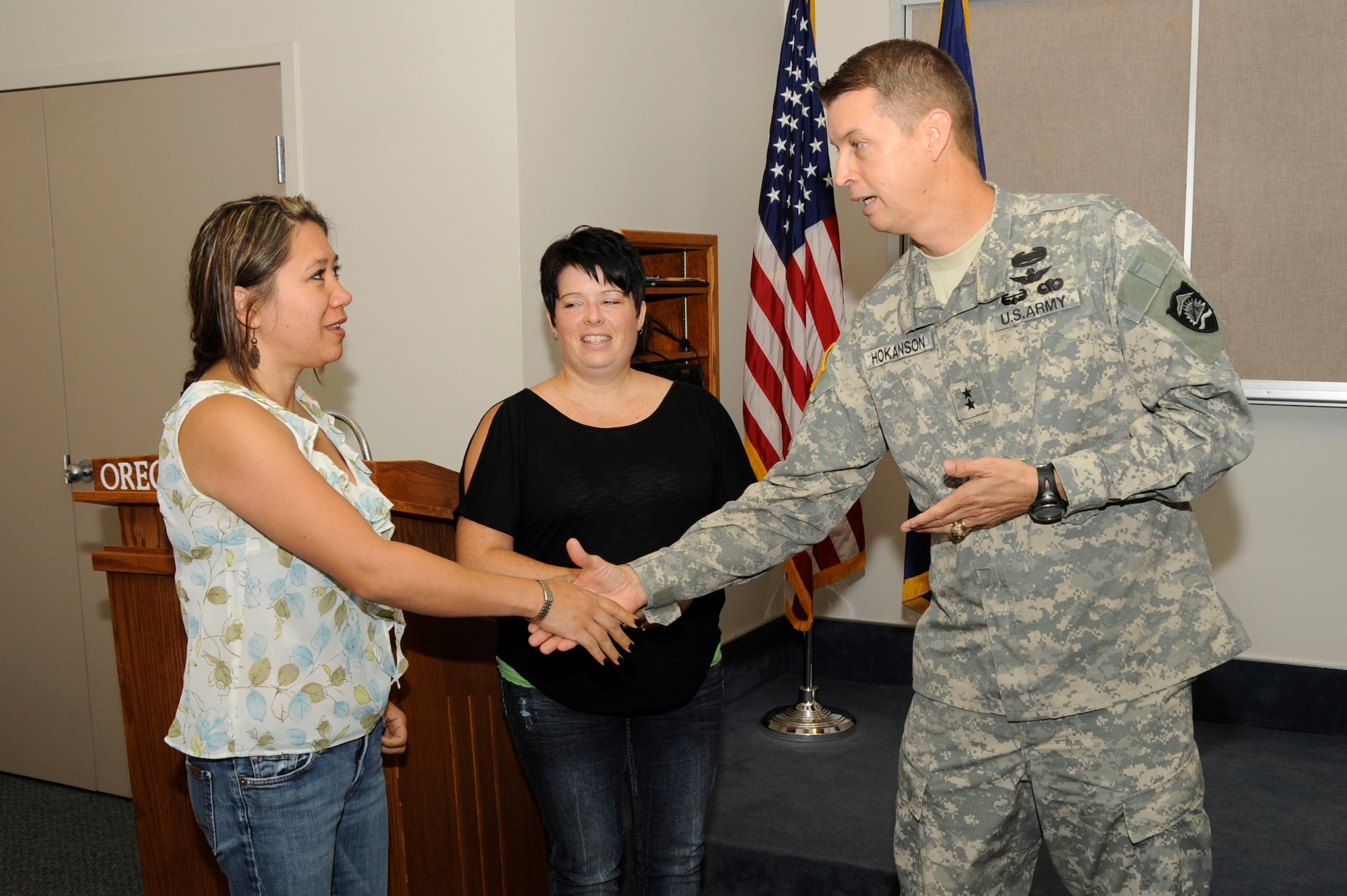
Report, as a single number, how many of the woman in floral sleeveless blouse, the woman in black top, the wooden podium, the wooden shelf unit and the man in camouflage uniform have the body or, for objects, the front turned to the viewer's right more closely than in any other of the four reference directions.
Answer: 1

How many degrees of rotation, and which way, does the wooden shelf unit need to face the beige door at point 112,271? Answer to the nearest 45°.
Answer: approximately 90° to its right

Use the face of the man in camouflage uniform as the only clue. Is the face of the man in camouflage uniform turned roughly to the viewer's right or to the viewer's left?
to the viewer's left

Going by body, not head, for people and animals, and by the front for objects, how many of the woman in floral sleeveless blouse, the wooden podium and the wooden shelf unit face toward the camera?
2

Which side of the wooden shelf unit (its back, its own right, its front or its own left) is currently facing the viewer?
front

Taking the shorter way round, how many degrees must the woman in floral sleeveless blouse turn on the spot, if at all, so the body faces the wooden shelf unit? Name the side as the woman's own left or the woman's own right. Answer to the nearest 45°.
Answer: approximately 45° to the woman's own left

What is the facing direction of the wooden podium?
toward the camera

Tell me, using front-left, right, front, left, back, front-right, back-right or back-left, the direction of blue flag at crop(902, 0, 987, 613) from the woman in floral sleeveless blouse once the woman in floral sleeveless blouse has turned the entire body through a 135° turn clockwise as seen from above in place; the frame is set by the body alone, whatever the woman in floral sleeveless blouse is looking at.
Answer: back

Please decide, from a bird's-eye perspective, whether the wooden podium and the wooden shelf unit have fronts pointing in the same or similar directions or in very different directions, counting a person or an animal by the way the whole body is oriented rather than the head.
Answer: same or similar directions

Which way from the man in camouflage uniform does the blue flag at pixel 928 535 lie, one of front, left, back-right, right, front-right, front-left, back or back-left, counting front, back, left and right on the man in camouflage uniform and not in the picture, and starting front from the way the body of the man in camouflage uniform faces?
back-right

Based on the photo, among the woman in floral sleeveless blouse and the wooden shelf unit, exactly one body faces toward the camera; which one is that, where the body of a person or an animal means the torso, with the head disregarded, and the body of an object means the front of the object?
the wooden shelf unit

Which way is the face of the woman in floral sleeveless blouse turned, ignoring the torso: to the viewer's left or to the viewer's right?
to the viewer's right

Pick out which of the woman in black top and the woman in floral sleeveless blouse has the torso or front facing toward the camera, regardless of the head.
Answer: the woman in black top

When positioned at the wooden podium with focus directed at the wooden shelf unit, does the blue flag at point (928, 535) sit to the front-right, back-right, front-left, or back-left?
front-right

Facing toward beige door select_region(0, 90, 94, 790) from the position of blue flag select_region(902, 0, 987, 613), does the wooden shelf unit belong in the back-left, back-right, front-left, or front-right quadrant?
front-right

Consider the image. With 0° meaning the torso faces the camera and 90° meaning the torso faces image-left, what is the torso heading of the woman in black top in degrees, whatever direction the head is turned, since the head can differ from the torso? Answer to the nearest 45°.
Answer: approximately 0°

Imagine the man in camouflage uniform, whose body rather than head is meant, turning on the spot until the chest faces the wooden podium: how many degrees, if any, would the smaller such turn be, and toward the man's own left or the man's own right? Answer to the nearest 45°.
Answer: approximately 45° to the man's own right
